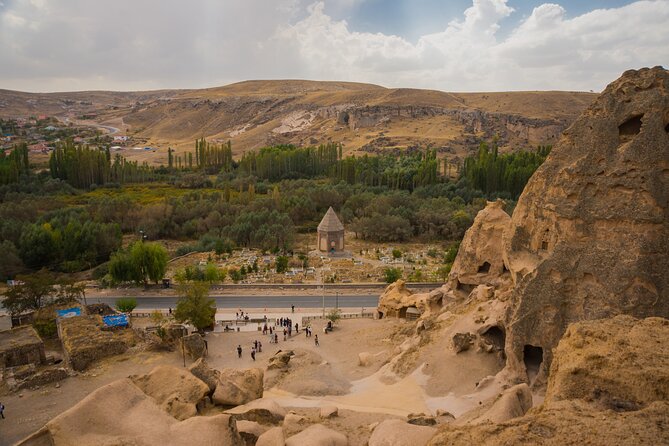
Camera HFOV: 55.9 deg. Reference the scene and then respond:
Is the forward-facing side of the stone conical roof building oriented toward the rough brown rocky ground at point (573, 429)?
yes

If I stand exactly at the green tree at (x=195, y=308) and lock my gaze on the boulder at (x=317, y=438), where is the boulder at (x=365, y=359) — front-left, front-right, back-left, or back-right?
front-left

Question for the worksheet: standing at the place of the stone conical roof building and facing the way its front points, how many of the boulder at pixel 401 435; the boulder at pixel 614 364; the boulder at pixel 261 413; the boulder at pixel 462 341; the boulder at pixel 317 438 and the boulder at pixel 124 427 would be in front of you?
6

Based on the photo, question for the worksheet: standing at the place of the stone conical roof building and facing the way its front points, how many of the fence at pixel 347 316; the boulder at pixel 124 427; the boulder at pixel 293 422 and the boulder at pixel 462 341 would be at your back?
0

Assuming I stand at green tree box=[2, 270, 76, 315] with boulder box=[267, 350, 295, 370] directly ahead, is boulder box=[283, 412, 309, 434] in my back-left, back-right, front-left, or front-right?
front-right

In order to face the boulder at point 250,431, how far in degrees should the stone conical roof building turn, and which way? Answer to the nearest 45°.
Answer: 0° — it already faces it

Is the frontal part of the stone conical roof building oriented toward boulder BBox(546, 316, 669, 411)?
yes

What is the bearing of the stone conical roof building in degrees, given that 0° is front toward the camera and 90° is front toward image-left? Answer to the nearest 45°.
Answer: approximately 0°

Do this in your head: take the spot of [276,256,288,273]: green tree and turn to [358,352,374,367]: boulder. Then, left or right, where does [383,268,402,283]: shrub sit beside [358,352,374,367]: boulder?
left

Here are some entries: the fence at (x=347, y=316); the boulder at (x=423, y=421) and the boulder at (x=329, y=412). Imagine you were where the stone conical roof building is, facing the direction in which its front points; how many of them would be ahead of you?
3

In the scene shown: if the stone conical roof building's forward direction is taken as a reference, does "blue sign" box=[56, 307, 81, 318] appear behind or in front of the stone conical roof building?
in front

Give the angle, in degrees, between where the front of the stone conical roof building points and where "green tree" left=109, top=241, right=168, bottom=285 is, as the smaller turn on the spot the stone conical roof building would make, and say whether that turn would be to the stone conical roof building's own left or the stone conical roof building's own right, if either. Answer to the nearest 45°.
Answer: approximately 45° to the stone conical roof building's own right

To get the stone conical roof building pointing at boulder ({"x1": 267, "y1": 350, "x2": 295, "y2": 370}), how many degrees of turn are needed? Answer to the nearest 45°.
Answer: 0° — it already faces it

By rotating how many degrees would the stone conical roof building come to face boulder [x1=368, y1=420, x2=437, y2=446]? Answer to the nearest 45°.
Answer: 0° — it already faces it

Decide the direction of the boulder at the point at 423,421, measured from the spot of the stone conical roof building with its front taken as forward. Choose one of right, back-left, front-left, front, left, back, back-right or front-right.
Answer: front

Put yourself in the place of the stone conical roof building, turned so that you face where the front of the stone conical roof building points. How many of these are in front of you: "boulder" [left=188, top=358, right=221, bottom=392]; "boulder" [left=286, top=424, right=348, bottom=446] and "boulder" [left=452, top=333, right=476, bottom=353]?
3

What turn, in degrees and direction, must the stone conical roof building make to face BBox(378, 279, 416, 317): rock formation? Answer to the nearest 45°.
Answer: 0° — it already faces it

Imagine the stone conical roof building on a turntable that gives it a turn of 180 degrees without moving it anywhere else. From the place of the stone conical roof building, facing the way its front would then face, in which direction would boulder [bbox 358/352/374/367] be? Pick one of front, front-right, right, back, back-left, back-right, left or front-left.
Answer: back

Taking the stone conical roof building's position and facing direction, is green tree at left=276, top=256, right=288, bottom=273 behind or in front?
in front

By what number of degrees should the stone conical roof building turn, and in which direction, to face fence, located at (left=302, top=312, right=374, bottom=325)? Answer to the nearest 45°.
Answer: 0° — it already faces it

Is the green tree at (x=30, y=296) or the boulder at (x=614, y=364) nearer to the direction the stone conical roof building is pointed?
the boulder

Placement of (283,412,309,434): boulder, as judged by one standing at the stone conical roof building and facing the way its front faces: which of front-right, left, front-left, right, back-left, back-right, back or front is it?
front

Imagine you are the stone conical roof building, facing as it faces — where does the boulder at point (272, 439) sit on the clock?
The boulder is roughly at 12 o'clock from the stone conical roof building.
